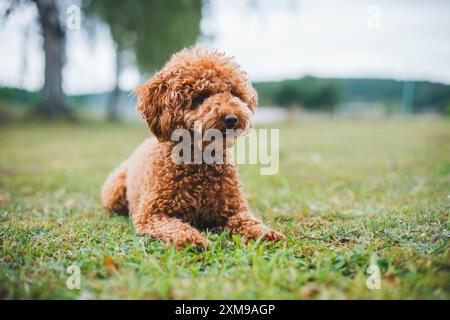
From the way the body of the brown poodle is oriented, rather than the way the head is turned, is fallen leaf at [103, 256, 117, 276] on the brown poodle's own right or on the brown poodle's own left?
on the brown poodle's own right

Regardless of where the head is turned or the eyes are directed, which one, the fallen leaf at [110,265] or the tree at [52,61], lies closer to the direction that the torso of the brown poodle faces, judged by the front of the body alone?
the fallen leaf

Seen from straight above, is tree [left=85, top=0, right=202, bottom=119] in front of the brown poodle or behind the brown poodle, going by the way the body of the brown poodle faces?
behind

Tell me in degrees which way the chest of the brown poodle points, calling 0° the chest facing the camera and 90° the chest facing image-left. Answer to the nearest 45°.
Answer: approximately 315°

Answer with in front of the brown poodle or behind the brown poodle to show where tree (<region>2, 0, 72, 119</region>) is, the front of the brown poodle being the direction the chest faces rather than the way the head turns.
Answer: behind

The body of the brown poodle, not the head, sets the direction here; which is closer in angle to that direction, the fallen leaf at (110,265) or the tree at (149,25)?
the fallen leaf
